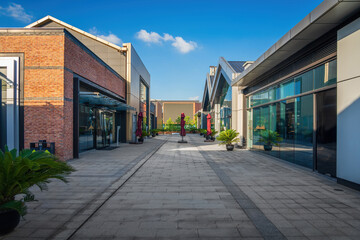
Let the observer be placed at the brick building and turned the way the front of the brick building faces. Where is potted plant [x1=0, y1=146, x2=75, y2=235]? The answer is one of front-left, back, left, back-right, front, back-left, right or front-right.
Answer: right

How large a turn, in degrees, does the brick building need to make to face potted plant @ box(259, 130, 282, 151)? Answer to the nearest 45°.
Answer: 0° — it already faces it

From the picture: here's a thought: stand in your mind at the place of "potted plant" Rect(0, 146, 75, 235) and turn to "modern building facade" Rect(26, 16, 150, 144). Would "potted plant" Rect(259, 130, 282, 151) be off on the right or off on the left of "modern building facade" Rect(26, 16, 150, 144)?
right

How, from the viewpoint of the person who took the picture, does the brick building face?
facing to the right of the viewer
